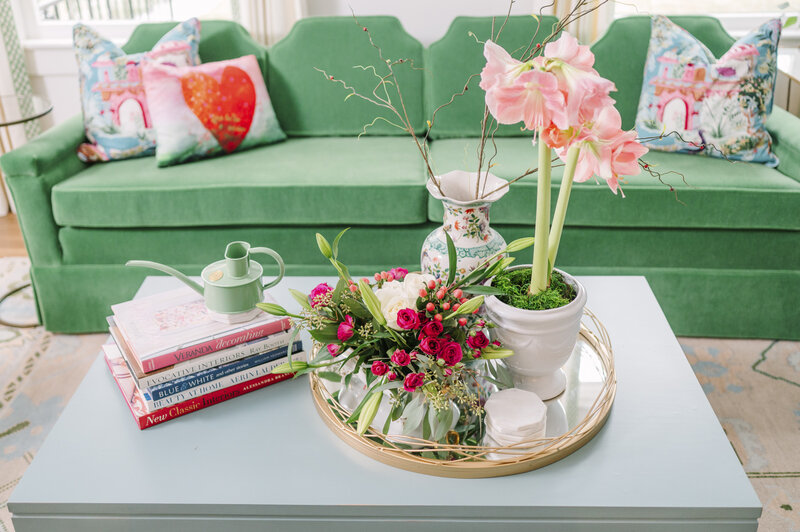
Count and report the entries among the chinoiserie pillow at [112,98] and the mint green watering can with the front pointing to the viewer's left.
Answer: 1

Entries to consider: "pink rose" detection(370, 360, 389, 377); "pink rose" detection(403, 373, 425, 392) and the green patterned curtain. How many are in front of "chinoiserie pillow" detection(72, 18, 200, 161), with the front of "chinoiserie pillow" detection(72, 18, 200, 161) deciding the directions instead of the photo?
2

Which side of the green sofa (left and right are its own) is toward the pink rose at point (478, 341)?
front

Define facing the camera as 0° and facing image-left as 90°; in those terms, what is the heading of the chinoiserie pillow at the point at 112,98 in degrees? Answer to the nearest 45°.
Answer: approximately 0°

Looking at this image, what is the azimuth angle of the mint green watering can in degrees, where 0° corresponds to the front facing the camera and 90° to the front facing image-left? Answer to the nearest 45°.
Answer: approximately 90°

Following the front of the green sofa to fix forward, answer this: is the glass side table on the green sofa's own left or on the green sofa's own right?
on the green sofa's own right

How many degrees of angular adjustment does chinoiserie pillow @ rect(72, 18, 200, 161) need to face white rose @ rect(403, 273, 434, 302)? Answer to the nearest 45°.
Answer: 0° — it already faces it

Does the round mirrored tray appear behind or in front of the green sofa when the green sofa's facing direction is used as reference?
in front

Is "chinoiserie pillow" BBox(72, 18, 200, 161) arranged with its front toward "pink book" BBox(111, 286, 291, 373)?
yes

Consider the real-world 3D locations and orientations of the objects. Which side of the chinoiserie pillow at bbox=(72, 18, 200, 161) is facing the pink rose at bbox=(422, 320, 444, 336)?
front

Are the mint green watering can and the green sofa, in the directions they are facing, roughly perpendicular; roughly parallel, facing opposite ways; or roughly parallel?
roughly perpendicular
